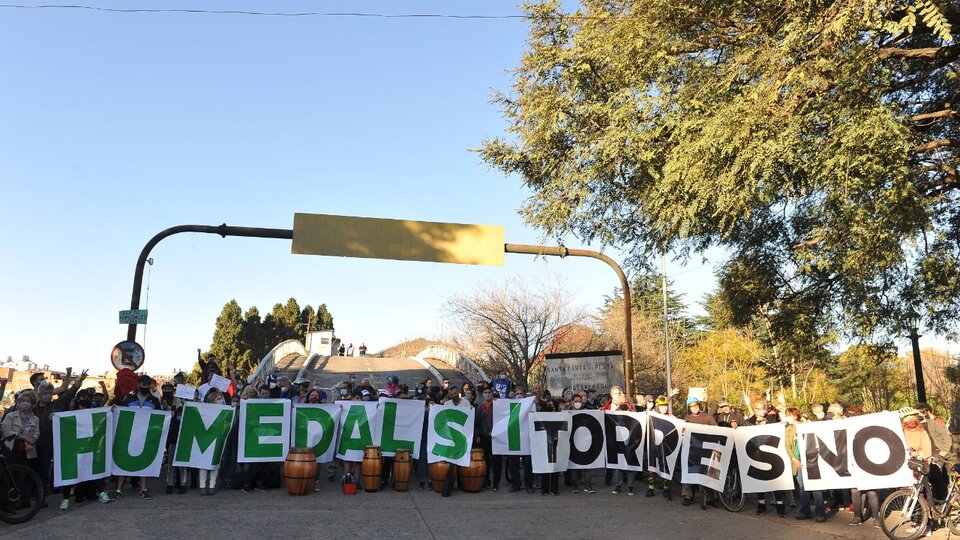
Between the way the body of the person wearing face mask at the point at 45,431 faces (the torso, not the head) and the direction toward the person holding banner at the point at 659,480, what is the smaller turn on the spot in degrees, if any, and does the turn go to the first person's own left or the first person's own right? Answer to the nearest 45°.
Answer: approximately 90° to the first person's own left

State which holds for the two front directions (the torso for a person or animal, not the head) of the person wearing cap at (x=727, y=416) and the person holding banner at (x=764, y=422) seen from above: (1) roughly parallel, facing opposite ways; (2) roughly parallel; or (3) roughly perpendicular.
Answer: roughly parallel

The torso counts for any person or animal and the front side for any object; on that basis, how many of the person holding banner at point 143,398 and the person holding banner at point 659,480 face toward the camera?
2

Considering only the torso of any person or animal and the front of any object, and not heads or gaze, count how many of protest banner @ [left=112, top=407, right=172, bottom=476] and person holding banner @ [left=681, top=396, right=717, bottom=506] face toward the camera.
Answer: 2

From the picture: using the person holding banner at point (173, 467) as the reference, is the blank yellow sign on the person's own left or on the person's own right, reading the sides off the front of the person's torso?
on the person's own left

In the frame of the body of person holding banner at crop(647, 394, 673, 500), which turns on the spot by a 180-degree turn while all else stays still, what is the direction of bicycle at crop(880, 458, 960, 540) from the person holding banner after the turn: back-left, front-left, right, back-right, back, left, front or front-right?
back-right

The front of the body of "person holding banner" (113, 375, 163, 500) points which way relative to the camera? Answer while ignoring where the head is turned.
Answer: toward the camera

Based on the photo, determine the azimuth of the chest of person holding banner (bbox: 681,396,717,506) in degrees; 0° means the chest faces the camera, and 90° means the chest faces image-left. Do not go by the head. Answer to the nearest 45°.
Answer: approximately 0°

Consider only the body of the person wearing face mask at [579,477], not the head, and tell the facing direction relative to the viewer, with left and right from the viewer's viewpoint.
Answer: facing the viewer

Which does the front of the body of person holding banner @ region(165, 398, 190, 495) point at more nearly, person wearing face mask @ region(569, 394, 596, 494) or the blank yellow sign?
the person wearing face mask

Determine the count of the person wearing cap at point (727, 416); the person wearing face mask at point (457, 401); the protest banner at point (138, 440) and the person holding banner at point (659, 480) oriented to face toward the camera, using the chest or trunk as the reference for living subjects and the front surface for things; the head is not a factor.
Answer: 4

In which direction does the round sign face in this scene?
toward the camera

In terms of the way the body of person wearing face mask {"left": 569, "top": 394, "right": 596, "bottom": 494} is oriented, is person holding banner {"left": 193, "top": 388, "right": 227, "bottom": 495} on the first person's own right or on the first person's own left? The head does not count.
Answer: on the first person's own right
